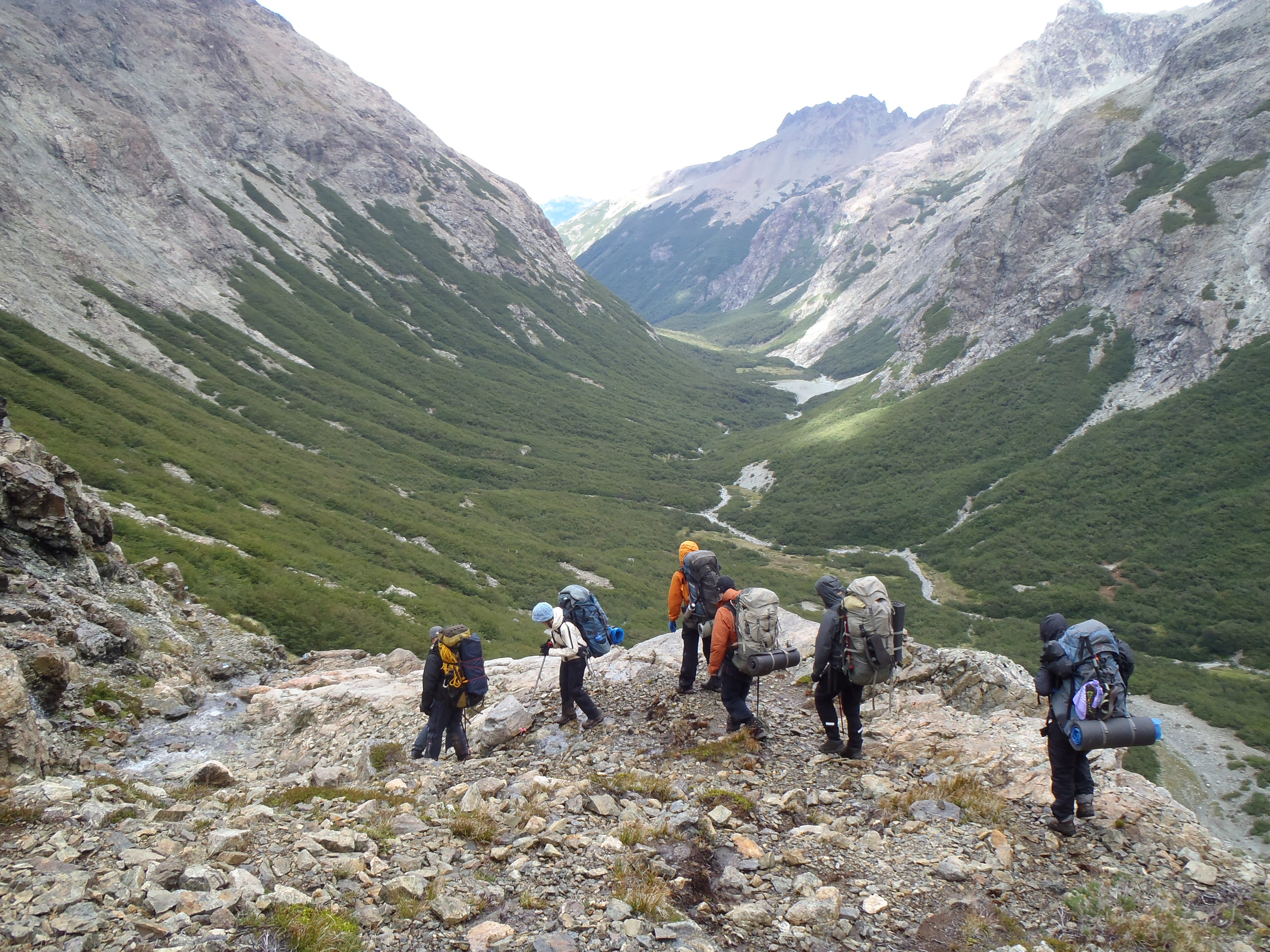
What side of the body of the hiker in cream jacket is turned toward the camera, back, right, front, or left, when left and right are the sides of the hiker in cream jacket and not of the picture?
left

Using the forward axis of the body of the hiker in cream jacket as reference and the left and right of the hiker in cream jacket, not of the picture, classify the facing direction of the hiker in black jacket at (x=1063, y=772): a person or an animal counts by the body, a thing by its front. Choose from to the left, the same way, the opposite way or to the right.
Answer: to the right

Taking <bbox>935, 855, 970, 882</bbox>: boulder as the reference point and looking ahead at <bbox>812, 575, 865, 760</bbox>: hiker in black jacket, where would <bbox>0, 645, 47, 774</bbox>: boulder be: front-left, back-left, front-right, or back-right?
front-left

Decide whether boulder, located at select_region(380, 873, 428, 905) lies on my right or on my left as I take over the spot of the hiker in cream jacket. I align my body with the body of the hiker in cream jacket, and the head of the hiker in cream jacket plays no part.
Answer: on my left

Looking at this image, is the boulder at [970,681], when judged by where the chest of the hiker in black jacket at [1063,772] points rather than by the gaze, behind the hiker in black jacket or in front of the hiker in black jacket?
in front

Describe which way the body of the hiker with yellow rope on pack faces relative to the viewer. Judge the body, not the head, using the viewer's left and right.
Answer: facing away from the viewer and to the left of the viewer

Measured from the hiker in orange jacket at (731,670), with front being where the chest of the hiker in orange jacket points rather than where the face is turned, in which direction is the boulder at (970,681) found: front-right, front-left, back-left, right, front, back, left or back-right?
back-right

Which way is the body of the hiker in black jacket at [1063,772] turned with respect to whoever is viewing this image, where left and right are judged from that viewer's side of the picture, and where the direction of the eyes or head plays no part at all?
facing away from the viewer and to the left of the viewer

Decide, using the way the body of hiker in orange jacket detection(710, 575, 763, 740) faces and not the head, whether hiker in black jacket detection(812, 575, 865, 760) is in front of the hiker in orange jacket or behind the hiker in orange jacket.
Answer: behind

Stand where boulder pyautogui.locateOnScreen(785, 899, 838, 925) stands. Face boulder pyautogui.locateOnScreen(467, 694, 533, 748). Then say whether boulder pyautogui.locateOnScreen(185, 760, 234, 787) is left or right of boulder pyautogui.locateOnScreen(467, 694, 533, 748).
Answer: left

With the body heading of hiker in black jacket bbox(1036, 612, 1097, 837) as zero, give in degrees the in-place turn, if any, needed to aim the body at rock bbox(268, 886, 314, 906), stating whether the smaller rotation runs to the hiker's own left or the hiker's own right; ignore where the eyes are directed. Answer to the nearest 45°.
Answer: approximately 90° to the hiker's own left

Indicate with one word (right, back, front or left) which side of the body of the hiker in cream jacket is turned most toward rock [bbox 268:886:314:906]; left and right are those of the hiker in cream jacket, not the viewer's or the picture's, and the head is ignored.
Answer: left
